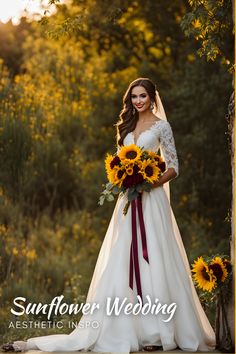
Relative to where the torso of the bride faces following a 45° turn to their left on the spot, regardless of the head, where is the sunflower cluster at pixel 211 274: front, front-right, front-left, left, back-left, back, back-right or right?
left

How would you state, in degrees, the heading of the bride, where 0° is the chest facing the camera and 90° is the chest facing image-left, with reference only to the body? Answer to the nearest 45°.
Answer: approximately 45°

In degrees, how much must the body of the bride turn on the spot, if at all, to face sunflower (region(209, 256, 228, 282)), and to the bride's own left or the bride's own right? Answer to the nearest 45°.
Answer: approximately 135° to the bride's own left
